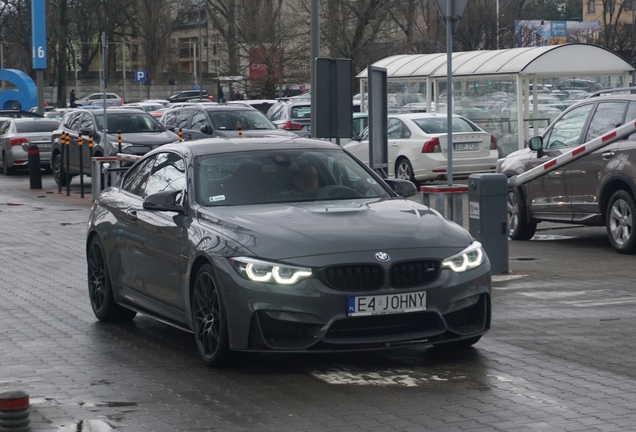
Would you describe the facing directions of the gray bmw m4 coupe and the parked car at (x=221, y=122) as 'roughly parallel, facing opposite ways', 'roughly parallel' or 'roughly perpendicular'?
roughly parallel

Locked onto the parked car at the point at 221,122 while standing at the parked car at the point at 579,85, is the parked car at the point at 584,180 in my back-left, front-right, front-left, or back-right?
front-left

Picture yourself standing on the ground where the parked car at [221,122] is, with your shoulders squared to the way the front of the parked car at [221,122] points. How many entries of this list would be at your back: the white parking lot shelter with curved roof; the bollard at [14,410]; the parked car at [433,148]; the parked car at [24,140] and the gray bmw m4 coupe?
1

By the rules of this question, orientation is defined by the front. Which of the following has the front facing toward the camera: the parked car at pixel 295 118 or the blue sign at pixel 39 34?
the blue sign

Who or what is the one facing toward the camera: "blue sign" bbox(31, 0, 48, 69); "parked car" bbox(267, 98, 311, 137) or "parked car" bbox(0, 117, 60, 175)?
the blue sign

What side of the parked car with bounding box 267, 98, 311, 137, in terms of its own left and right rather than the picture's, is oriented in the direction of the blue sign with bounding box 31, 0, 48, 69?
front

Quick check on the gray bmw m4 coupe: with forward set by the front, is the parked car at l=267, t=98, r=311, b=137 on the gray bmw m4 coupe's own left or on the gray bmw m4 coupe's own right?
on the gray bmw m4 coupe's own left

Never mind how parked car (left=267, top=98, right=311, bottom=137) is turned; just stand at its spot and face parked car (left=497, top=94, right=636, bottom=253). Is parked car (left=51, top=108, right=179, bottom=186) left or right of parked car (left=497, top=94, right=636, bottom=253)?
right

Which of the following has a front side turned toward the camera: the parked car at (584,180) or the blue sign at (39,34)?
the blue sign

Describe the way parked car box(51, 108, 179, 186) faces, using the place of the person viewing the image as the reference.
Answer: facing the viewer and to the right of the viewer

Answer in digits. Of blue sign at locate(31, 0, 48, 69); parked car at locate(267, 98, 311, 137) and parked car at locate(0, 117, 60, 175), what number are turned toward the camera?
1

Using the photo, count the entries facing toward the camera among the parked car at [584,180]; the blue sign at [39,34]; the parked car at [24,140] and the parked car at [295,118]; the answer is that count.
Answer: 1

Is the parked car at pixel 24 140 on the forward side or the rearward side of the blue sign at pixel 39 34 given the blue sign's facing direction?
on the forward side

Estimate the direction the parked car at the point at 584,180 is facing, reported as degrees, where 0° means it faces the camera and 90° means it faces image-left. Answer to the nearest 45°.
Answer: approximately 135°

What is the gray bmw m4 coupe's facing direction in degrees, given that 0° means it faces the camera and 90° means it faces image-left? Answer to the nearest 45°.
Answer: approximately 315°

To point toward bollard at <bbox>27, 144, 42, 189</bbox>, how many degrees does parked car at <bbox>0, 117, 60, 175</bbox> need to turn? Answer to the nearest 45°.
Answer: approximately 135° to its left
